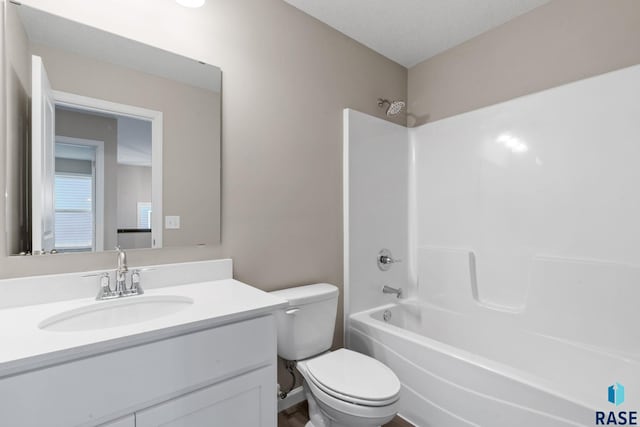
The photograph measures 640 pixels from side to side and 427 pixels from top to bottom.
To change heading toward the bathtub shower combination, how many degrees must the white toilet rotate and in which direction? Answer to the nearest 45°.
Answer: approximately 45° to its left

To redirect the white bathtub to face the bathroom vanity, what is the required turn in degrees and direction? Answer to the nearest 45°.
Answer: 0° — it already faces it

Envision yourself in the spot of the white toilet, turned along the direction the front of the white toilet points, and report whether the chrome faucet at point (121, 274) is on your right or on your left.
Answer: on your right

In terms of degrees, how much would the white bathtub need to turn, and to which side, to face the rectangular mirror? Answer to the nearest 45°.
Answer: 0° — it already faces it

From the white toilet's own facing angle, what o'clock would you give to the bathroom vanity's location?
The bathroom vanity is roughly at 3 o'clock from the white toilet.

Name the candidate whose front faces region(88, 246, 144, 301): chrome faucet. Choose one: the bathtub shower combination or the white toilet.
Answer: the bathtub shower combination

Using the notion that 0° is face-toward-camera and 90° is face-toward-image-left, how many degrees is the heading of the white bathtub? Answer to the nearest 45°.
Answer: approximately 45°

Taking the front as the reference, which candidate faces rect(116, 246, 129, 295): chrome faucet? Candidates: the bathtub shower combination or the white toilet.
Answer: the bathtub shower combination

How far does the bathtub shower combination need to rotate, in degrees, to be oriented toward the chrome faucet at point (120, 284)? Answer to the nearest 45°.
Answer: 0° — it already faces it

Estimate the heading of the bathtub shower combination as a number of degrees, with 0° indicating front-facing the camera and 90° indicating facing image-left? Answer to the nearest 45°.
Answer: approximately 45°
